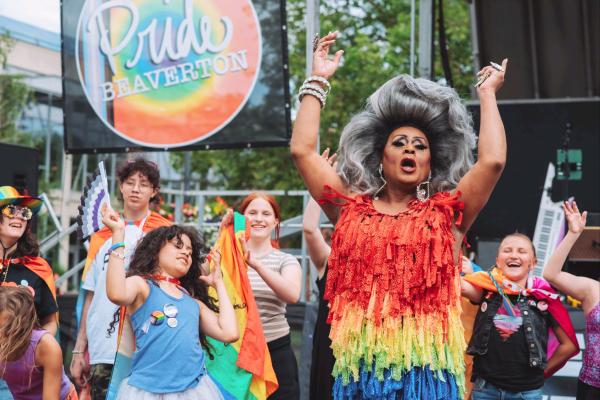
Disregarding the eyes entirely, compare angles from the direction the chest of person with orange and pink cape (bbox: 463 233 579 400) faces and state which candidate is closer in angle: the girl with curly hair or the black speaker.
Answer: the girl with curly hair

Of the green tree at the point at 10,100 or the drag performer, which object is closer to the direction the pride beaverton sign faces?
the drag performer

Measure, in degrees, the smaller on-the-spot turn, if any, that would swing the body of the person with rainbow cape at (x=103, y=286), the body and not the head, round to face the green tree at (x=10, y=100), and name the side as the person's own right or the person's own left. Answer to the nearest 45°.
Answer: approximately 180°

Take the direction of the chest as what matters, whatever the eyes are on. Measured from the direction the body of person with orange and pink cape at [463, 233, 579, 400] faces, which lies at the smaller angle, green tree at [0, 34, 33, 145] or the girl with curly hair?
the girl with curly hair

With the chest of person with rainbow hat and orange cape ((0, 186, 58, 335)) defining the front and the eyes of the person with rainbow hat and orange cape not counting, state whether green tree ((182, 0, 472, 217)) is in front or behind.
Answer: behind

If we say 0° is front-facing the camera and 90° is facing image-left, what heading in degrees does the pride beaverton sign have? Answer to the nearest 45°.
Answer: approximately 0°

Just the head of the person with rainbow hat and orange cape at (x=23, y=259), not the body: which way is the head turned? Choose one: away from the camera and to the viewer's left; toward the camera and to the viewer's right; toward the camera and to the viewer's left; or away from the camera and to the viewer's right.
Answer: toward the camera and to the viewer's right
